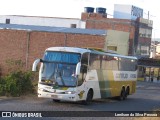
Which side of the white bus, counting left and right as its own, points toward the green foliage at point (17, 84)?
right

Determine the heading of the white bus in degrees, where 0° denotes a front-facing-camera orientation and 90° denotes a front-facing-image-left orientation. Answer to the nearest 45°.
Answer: approximately 45°
